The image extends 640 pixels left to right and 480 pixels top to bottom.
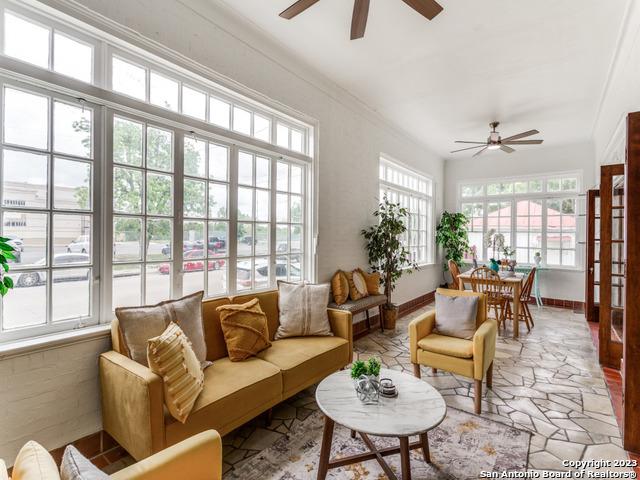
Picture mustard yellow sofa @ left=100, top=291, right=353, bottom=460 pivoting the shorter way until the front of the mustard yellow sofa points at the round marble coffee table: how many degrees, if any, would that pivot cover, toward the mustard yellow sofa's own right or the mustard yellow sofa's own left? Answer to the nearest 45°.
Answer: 0° — it already faces it

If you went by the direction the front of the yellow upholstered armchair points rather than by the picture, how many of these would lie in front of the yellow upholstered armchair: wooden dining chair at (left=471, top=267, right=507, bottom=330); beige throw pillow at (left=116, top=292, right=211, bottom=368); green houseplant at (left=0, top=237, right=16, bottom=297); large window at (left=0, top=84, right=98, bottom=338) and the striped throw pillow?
4

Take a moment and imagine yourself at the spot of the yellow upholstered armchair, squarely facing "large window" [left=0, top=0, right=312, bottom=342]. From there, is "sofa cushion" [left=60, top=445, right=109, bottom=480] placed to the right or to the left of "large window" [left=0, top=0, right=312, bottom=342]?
left

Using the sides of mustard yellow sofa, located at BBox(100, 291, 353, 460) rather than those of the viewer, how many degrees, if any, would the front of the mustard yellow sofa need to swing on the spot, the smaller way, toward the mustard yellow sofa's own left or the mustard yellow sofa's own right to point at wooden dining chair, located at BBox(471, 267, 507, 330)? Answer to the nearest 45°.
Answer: approximately 90° to the mustard yellow sofa's own left

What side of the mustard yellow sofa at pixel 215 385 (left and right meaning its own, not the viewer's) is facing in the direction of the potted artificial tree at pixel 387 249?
left

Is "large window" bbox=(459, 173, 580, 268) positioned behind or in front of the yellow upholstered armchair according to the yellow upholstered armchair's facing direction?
behind

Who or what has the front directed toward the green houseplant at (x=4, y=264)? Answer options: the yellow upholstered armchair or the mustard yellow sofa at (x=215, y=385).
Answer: the yellow upholstered armchair

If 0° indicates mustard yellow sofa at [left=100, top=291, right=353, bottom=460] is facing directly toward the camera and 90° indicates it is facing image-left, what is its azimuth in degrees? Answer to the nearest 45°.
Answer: approximately 315°

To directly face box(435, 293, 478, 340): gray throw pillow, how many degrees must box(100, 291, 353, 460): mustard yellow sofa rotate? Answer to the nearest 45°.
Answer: approximately 45° to its left

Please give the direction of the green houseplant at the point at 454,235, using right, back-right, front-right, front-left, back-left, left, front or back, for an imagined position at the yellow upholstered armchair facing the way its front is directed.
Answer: back-right

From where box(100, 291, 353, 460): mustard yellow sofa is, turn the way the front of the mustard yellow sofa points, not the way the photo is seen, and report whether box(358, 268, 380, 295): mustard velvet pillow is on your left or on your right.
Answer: on your left
